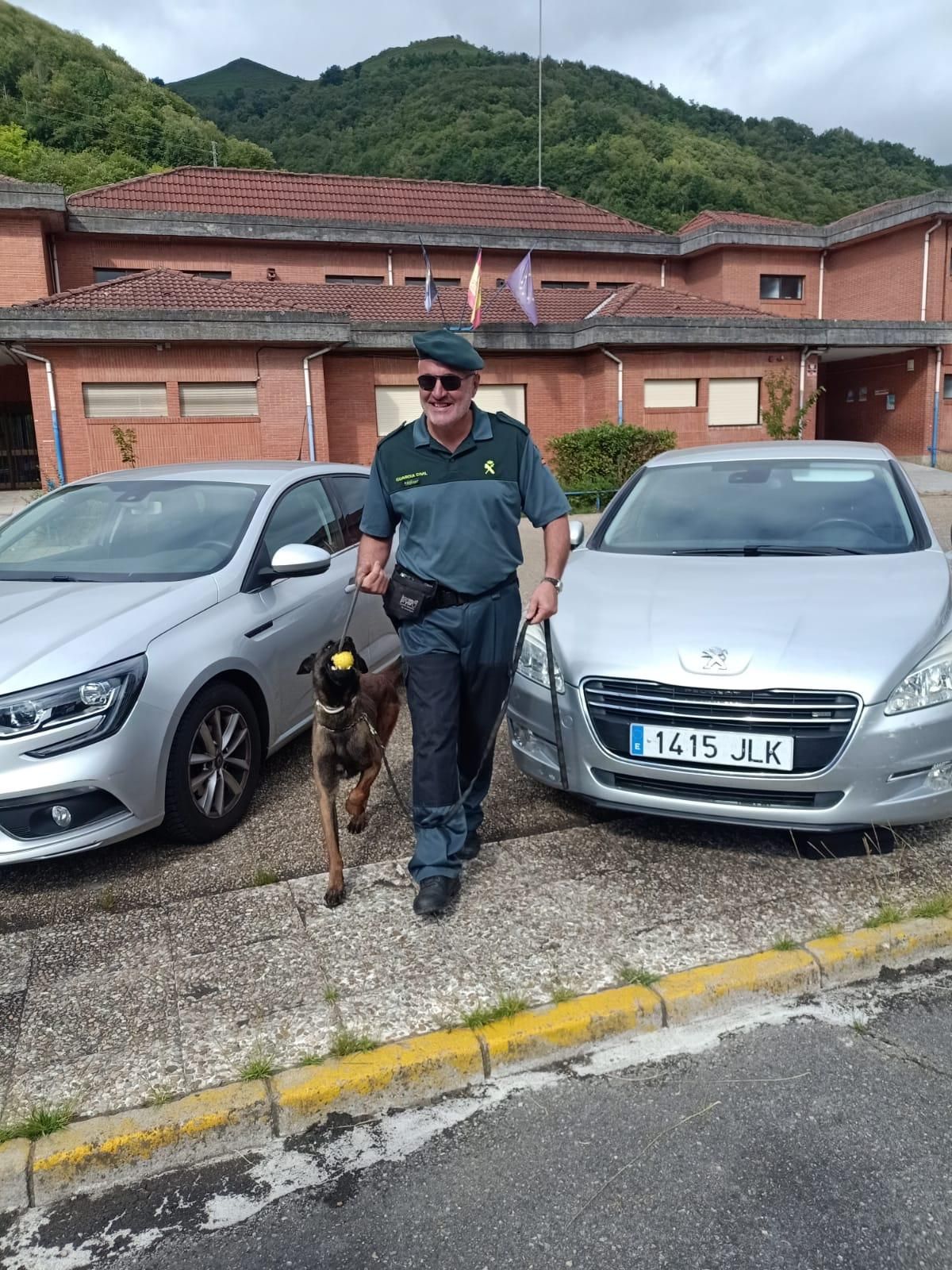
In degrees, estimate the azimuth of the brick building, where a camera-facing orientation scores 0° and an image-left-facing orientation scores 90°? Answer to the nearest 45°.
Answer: approximately 0°

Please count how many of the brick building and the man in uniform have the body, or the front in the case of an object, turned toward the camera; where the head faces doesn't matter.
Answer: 2

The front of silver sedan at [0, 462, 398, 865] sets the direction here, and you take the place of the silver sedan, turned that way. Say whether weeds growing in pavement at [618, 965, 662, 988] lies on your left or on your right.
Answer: on your left

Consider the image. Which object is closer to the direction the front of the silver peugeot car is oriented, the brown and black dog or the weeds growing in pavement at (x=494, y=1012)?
the weeds growing in pavement

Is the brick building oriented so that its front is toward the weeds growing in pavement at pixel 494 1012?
yes

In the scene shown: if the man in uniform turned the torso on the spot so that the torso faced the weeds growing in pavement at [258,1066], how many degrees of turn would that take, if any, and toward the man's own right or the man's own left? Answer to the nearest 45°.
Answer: approximately 45° to the man's own right

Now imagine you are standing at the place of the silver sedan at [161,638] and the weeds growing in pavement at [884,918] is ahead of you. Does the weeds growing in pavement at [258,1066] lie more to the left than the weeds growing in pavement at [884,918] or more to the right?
right

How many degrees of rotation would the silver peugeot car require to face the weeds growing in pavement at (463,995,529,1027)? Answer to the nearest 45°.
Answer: approximately 45° to its right

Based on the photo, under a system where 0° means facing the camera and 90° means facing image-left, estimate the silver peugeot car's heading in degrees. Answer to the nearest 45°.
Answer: approximately 0°

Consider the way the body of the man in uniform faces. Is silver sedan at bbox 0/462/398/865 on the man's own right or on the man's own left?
on the man's own right
